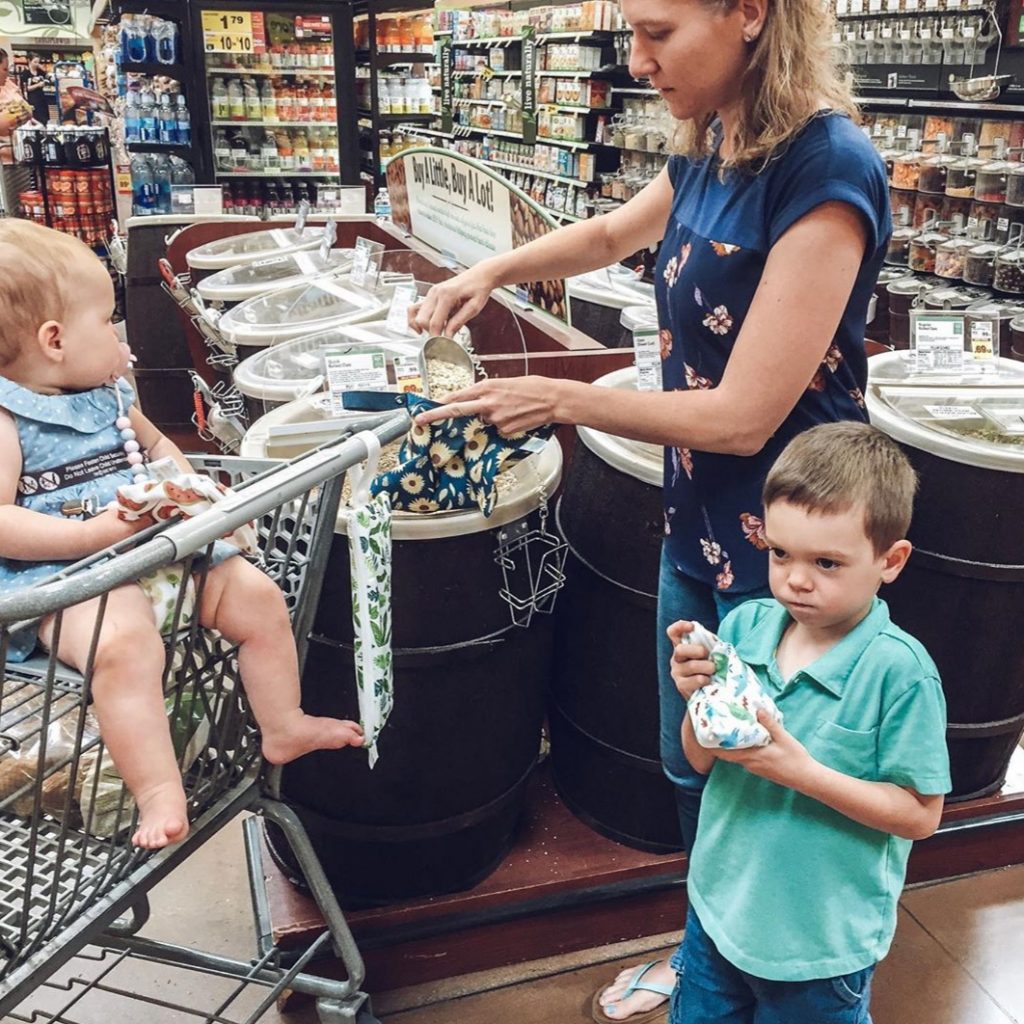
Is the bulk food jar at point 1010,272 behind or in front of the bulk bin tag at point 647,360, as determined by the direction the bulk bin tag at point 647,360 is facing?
behind

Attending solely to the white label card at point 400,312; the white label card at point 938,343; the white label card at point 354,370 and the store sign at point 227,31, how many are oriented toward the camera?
4

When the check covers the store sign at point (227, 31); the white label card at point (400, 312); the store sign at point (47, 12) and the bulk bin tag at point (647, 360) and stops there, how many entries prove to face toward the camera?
4

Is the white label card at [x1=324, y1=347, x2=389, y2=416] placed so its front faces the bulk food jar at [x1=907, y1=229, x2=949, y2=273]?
no

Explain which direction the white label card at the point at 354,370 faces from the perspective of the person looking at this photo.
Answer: facing the viewer

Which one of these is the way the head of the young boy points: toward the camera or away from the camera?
toward the camera

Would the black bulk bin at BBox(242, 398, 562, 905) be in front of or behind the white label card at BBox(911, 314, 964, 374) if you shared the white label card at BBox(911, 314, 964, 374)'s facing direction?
in front

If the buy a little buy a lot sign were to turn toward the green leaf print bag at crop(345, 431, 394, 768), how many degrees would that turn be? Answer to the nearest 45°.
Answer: approximately 45° to its left

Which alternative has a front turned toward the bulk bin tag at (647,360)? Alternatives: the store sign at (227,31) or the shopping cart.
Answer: the store sign

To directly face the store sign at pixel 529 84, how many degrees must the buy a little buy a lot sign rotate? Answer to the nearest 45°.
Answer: approximately 135° to its right

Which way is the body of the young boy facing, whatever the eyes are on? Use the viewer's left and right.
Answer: facing the viewer and to the left of the viewer

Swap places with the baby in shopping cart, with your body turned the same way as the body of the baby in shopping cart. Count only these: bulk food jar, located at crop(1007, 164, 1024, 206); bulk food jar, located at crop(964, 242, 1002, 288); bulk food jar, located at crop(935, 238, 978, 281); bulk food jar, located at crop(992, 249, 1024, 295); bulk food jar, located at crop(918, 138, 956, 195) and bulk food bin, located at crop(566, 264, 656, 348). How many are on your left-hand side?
6

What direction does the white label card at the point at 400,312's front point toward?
toward the camera

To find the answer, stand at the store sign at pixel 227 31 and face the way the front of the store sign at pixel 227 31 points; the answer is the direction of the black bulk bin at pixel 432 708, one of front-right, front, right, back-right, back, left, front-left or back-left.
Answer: front

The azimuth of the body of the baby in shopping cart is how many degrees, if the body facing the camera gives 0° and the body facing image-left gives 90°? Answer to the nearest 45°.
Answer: approximately 315°

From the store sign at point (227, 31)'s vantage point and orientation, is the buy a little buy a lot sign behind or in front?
in front

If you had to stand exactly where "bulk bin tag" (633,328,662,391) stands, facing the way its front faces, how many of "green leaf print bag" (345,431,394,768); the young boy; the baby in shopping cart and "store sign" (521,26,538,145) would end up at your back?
1

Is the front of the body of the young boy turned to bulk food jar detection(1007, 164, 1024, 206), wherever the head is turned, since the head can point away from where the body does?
no

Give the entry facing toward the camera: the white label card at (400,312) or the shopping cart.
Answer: the white label card

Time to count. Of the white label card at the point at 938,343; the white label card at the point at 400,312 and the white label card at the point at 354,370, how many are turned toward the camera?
3

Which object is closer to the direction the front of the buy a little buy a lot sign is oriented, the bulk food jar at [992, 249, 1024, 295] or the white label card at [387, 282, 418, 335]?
the white label card
